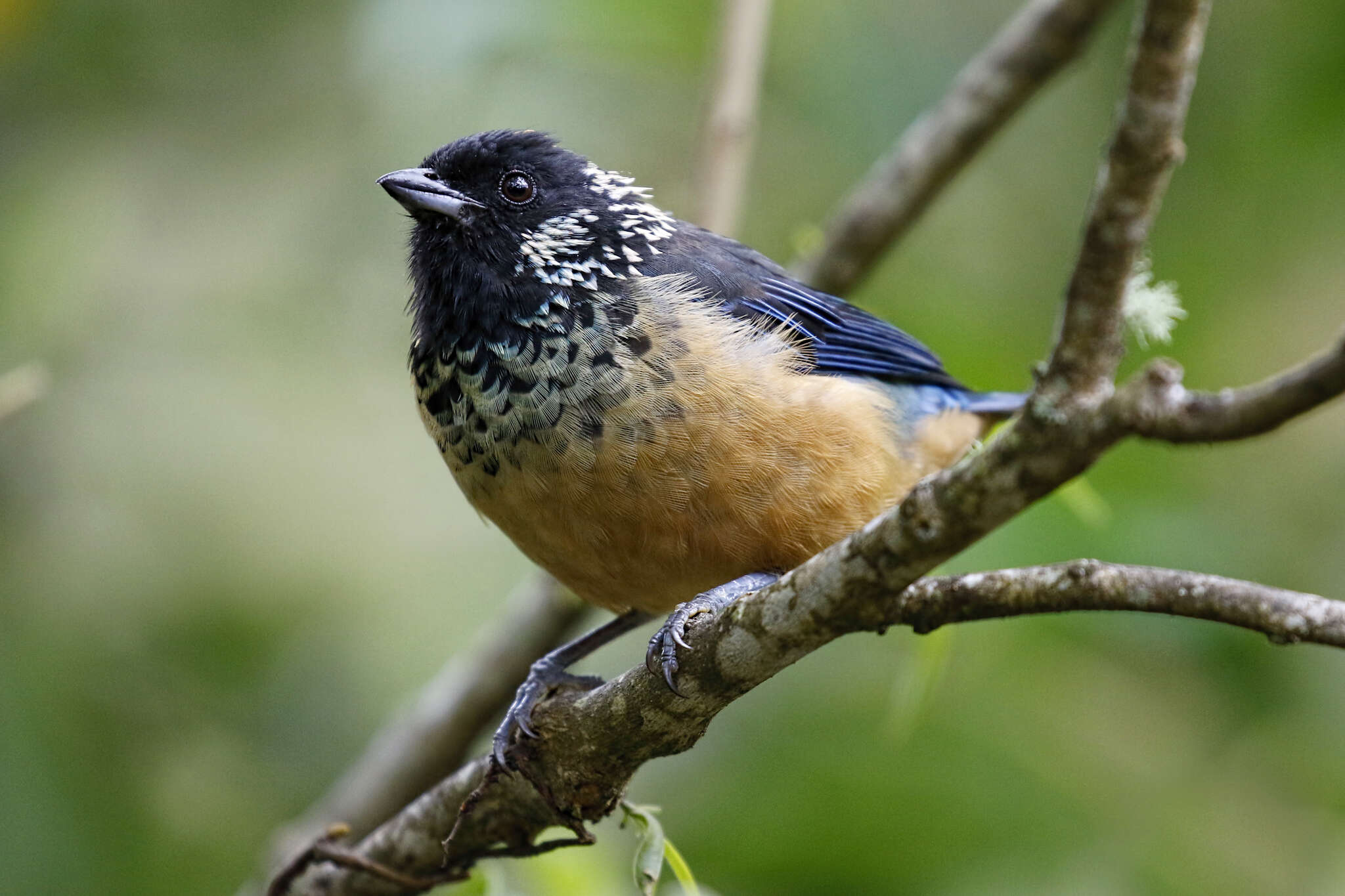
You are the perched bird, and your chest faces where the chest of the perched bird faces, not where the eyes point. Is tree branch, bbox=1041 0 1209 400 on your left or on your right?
on your left

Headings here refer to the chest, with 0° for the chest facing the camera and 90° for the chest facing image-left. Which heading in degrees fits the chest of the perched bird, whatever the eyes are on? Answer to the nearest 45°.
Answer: approximately 45°

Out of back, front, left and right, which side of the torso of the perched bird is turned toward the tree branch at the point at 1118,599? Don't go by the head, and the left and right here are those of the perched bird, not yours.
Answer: left

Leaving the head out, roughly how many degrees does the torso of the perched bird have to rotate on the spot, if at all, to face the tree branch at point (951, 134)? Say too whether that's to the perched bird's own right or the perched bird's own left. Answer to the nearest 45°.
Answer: approximately 180°
